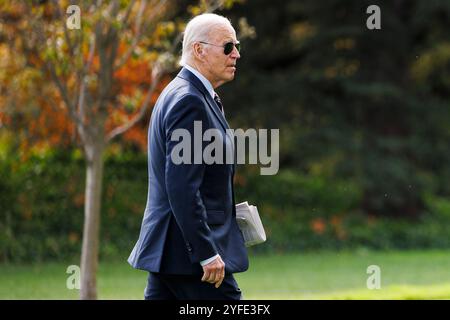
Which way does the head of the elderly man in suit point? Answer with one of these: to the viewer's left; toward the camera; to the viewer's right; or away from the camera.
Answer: to the viewer's right

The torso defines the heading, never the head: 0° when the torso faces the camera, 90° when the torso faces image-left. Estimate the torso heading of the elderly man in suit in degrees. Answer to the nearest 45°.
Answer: approximately 270°
